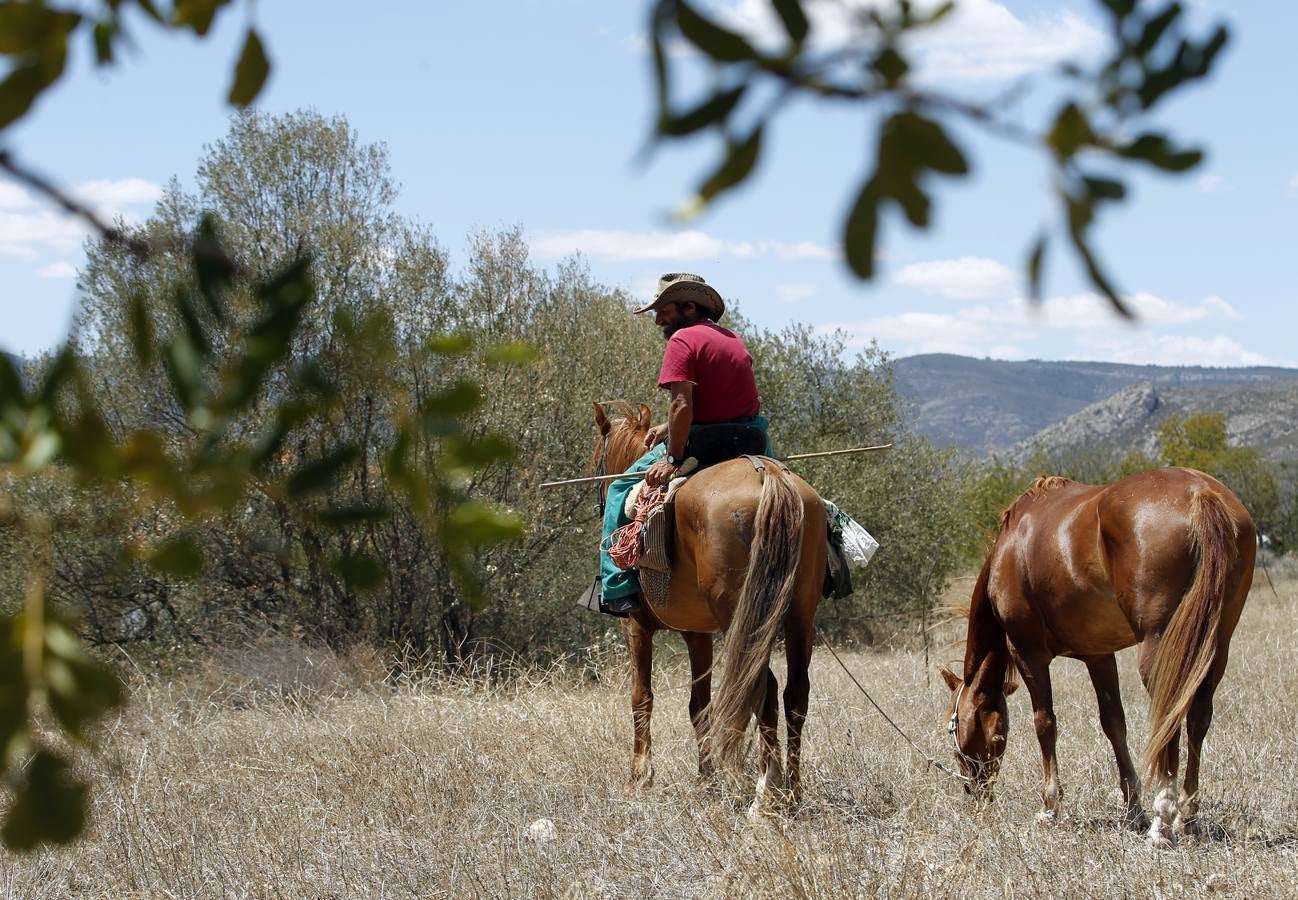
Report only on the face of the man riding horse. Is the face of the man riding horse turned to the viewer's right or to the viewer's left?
to the viewer's left

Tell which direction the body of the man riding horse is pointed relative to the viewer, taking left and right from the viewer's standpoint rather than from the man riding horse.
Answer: facing away from the viewer and to the left of the viewer

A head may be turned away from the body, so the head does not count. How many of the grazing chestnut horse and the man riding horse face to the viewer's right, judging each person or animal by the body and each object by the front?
0

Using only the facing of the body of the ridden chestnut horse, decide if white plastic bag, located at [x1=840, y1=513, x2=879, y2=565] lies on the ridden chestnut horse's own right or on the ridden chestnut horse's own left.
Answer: on the ridden chestnut horse's own right

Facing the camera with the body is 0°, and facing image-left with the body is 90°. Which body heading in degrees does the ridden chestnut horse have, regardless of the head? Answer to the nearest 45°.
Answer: approximately 135°

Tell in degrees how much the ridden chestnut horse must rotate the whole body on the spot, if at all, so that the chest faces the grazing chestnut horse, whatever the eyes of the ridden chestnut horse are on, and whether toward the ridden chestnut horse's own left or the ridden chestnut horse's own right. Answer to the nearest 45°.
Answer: approximately 135° to the ridden chestnut horse's own right

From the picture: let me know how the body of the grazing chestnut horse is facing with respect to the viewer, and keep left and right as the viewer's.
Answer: facing away from the viewer and to the left of the viewer
